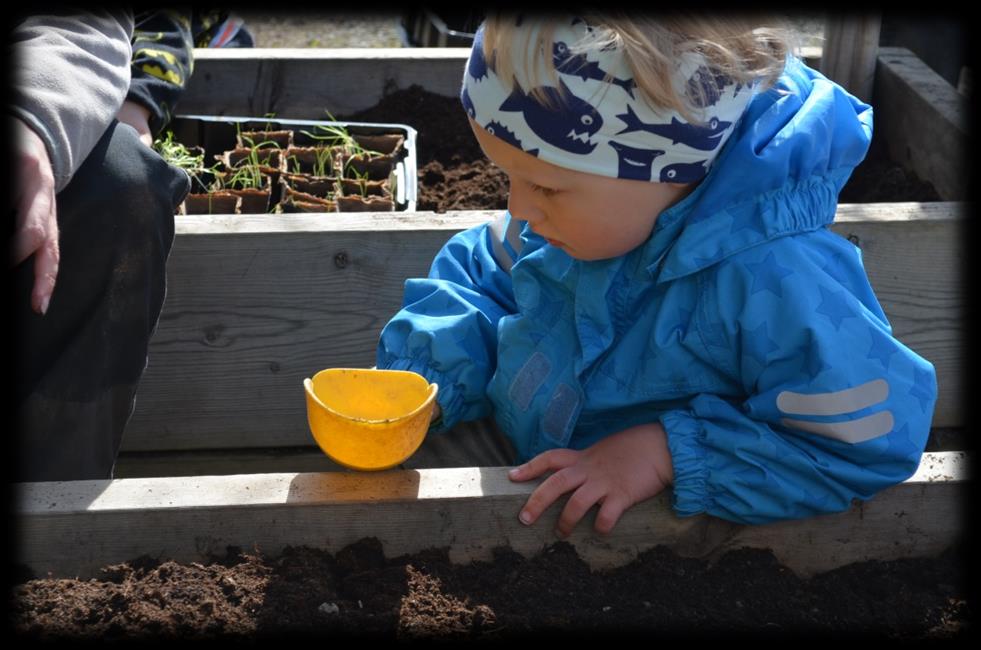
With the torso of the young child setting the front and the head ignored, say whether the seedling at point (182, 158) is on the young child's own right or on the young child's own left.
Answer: on the young child's own right

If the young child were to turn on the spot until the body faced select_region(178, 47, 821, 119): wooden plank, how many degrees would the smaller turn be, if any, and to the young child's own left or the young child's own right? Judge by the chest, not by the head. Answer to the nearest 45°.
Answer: approximately 90° to the young child's own right

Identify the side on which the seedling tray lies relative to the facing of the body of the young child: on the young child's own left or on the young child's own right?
on the young child's own right

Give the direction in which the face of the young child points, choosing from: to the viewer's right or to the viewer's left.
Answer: to the viewer's left

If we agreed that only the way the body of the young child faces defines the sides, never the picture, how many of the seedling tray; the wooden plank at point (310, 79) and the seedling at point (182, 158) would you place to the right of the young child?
3

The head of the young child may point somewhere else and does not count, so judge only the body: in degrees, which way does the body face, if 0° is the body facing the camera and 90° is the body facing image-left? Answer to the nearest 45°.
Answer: approximately 45°
